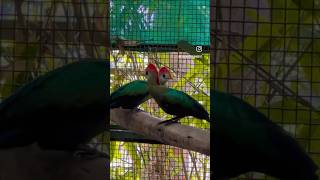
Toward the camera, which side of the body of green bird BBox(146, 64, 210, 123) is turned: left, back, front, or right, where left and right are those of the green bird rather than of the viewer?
left
